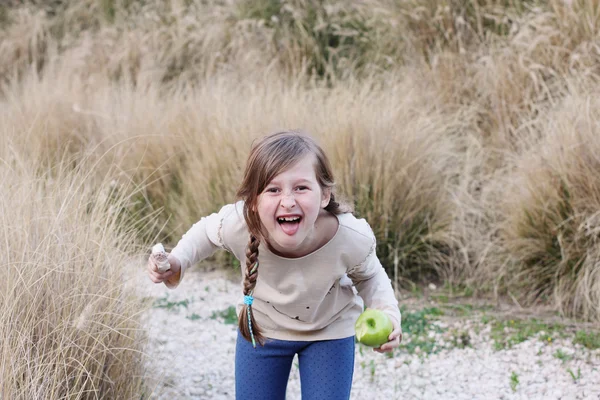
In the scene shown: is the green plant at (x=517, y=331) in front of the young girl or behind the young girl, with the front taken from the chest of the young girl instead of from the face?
behind

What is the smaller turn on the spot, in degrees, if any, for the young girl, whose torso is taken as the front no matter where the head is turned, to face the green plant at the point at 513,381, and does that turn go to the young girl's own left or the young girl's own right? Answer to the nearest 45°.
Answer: approximately 135° to the young girl's own left

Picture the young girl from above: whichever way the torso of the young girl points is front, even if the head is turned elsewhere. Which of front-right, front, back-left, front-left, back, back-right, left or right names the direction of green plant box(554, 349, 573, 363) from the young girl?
back-left

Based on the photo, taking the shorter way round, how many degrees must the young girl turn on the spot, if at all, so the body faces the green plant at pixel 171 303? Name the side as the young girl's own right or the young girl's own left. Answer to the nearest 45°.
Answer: approximately 180°

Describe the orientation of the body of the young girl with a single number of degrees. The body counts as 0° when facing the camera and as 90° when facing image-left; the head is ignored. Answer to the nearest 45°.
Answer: approximately 0°
